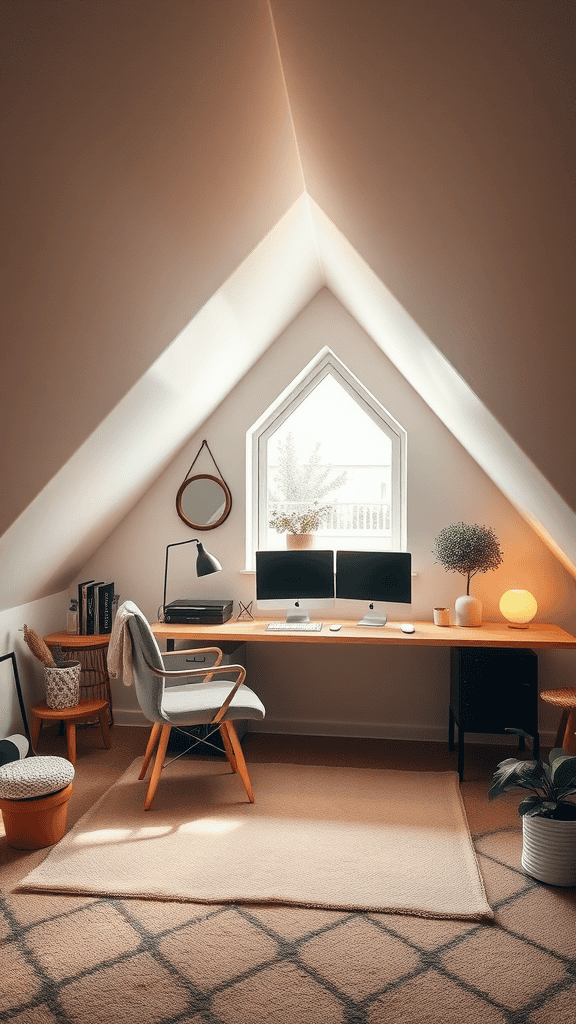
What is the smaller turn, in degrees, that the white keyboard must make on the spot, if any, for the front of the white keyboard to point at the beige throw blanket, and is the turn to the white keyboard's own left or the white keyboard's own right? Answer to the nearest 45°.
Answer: approximately 45° to the white keyboard's own right

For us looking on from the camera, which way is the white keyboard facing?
facing the viewer

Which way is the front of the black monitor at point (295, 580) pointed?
toward the camera

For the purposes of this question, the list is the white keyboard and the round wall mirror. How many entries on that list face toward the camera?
2

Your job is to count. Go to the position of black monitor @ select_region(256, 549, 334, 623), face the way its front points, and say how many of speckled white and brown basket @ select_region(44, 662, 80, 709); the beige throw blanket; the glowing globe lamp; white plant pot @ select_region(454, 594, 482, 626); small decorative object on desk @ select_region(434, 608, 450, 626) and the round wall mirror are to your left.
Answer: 3

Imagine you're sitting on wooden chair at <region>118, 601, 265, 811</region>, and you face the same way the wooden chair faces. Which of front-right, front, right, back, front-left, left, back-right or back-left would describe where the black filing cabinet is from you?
front

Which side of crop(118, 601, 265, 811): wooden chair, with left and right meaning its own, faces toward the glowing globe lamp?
front

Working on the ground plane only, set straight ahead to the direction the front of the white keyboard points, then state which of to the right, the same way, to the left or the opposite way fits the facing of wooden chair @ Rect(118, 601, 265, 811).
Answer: to the left

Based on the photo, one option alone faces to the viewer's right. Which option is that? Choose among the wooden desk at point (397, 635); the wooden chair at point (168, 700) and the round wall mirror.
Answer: the wooden chair

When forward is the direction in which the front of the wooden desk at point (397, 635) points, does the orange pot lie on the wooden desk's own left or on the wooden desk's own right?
on the wooden desk's own right

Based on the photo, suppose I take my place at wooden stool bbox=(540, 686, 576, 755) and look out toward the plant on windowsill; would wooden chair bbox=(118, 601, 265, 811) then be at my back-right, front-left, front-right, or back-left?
front-left

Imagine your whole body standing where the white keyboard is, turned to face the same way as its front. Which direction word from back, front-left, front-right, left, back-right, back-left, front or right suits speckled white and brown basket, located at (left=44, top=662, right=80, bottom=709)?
right

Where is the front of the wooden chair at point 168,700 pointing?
to the viewer's right

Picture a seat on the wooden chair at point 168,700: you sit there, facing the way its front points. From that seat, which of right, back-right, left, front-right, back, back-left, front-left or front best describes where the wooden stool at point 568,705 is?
front

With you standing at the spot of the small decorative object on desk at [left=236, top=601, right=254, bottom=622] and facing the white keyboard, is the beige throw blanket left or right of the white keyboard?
right

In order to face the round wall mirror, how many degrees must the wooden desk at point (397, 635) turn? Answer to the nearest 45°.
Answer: approximately 135° to its right

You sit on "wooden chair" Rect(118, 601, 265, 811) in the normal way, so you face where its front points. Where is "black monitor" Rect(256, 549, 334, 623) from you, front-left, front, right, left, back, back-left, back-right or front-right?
front-left
